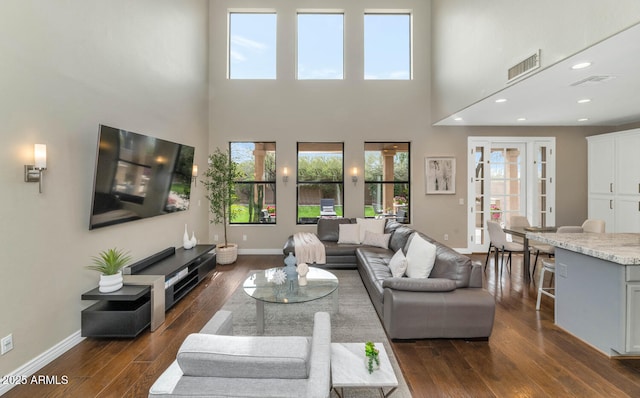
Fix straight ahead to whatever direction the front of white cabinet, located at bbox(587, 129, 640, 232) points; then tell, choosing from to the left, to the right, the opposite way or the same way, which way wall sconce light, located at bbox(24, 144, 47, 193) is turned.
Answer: the opposite way

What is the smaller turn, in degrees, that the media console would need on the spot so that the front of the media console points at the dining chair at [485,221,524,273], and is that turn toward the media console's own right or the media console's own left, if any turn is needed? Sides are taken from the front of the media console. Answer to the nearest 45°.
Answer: approximately 45° to the media console's own left

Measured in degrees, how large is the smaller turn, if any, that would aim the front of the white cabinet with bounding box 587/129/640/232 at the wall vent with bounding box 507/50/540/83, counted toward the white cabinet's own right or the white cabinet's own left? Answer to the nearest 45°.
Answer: approximately 45° to the white cabinet's own left

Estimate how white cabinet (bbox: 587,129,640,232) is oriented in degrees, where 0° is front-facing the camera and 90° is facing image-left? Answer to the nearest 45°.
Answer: approximately 45°

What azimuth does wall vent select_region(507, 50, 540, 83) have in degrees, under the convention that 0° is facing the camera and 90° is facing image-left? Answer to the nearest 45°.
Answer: approximately 45°

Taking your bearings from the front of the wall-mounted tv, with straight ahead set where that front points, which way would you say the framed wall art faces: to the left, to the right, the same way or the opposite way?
to the right

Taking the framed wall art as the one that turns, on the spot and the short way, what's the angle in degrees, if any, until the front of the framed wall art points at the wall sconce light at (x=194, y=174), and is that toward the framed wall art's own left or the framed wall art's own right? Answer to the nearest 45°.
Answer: approximately 45° to the framed wall art's own right

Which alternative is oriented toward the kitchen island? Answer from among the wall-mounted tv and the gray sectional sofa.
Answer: the wall-mounted tv
